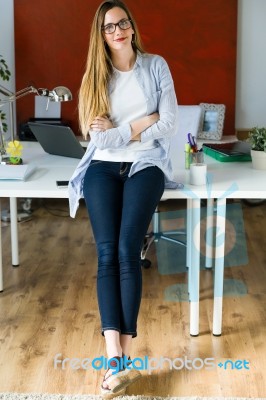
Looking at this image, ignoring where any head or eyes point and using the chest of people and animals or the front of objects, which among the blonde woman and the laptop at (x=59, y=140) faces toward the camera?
the blonde woman

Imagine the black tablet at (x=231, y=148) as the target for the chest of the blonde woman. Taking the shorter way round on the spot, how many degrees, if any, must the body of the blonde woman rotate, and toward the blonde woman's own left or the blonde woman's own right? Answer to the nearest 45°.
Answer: approximately 135° to the blonde woman's own left

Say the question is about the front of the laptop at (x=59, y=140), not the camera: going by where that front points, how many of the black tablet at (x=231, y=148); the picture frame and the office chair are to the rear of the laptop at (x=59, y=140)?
0

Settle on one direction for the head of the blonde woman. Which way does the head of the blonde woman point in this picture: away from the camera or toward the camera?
toward the camera

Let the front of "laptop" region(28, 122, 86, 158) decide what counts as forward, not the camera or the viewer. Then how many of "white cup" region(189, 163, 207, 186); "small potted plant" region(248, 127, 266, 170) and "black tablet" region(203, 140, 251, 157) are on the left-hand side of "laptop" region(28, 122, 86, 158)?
0

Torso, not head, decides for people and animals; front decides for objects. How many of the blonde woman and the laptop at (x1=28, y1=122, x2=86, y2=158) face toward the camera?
1

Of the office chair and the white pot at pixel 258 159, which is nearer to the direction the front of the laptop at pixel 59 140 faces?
the office chair

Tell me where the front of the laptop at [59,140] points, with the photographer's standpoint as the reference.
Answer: facing away from the viewer and to the right of the viewer

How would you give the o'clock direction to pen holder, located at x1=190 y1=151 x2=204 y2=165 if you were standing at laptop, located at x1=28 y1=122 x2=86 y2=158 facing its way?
The pen holder is roughly at 3 o'clock from the laptop.

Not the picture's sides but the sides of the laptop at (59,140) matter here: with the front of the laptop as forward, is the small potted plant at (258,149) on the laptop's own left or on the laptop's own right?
on the laptop's own right

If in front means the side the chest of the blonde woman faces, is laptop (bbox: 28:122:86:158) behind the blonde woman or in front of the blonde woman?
behind

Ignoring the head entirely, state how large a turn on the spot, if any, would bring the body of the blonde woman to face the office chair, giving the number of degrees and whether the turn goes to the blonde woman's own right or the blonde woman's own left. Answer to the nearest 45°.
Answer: approximately 180°

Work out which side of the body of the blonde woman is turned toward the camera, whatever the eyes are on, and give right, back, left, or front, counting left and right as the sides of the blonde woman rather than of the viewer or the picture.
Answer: front
